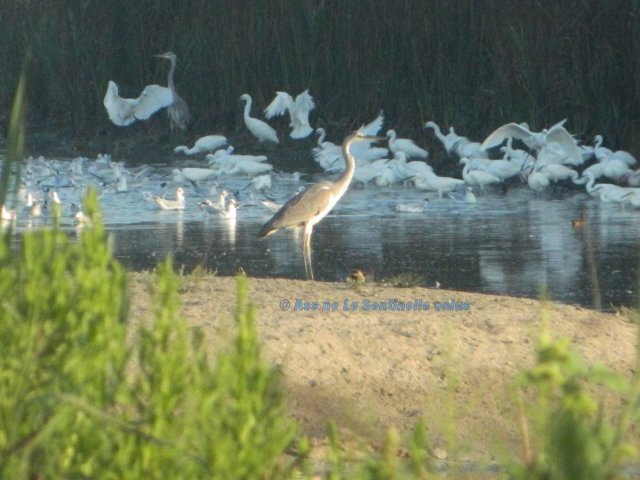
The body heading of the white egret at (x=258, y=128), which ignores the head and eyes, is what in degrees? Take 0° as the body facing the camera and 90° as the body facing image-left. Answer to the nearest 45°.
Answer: approximately 90°

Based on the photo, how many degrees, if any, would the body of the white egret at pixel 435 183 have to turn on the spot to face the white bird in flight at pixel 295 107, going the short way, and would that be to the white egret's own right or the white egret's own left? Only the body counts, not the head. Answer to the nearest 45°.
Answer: approximately 45° to the white egret's own right

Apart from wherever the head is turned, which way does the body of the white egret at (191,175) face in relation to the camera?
to the viewer's left

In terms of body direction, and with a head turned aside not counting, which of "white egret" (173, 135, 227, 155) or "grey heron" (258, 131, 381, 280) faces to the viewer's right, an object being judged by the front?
the grey heron

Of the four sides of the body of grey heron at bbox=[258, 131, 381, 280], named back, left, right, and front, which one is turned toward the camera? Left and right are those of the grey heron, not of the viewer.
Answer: right

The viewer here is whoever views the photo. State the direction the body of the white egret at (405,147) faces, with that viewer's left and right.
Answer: facing to the left of the viewer

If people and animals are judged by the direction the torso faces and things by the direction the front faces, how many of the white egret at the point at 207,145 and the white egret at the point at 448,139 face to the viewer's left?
2
